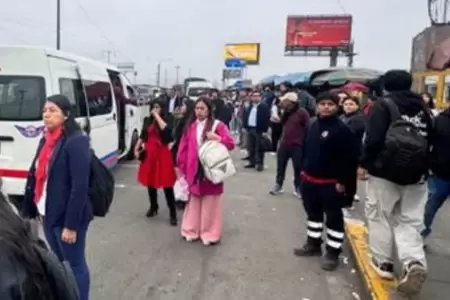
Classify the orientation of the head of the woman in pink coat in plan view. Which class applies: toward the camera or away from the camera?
toward the camera

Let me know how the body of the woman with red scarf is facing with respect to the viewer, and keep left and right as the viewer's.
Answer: facing the viewer and to the left of the viewer

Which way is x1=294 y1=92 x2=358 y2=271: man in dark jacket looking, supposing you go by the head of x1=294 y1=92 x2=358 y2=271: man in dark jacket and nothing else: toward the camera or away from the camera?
toward the camera

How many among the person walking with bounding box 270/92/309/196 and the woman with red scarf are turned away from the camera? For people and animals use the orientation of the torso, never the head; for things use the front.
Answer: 0

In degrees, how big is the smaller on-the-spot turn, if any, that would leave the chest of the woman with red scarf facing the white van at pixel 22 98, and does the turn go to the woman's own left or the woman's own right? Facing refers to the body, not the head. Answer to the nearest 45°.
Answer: approximately 135° to the woman's own right
